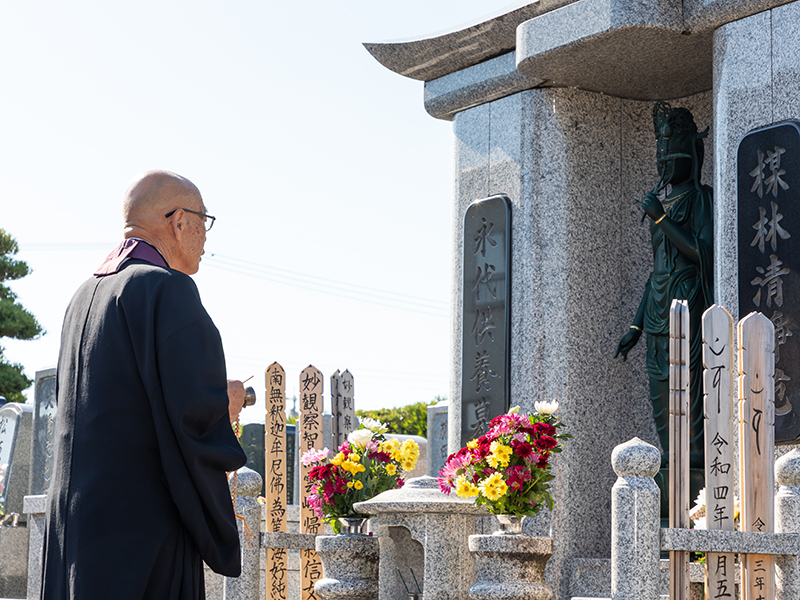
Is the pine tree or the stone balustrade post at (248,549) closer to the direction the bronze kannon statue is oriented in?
the stone balustrade post

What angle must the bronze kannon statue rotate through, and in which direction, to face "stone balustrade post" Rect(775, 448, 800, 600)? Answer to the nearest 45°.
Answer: approximately 45° to its left

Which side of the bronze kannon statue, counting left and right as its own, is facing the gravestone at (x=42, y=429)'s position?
right

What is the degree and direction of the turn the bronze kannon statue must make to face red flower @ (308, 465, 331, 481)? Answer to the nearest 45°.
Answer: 0° — it already faces it

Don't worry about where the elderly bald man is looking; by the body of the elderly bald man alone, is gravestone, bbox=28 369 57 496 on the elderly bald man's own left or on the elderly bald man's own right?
on the elderly bald man's own left

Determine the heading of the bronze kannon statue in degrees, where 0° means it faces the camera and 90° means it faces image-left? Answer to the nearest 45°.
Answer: approximately 45°

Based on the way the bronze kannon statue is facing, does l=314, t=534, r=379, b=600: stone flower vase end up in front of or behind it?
in front

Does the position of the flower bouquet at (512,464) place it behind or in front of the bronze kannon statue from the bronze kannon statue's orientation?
in front

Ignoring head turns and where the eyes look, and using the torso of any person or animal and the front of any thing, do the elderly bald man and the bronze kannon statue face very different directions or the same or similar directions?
very different directions

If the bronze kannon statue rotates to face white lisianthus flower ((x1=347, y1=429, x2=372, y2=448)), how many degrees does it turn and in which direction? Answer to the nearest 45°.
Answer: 0° — it already faces it

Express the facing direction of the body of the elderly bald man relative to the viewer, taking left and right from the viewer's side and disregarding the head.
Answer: facing away from the viewer and to the right of the viewer

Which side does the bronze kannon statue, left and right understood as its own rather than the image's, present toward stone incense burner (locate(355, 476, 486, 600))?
front

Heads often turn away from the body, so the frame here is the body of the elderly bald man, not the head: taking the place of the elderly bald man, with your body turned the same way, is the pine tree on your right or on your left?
on your left
